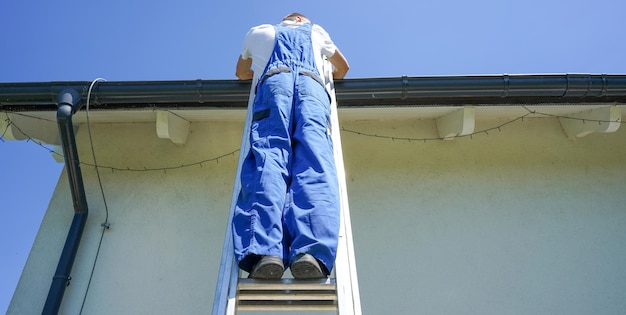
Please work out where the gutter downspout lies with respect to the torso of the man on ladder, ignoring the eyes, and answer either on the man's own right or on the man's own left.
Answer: on the man's own left

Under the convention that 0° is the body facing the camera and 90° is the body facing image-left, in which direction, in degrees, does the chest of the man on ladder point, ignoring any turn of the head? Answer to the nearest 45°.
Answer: approximately 180°
